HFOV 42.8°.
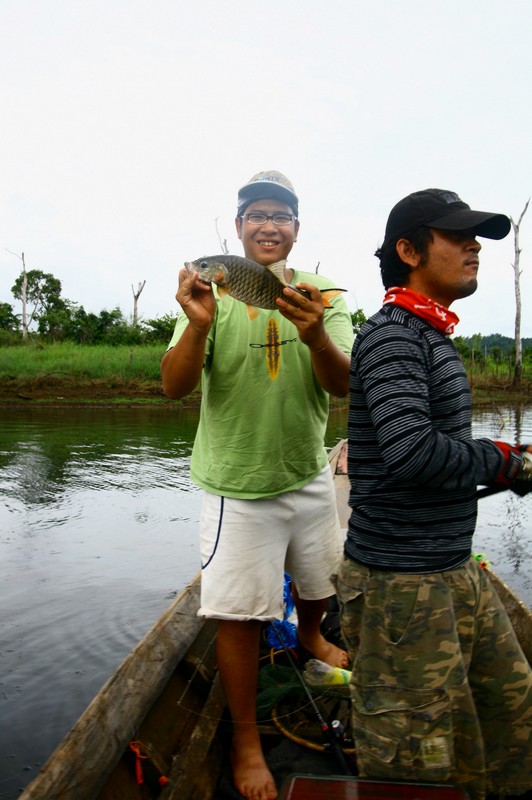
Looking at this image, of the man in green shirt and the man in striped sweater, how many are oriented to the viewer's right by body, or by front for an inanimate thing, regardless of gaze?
1

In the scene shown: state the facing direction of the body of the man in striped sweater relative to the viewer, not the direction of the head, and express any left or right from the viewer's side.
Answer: facing to the right of the viewer

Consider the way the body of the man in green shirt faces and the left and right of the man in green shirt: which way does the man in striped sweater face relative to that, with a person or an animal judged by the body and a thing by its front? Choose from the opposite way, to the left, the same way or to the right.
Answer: to the left

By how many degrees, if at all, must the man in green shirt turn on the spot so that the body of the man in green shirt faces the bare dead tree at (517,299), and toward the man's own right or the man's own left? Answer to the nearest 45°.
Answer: approximately 180°

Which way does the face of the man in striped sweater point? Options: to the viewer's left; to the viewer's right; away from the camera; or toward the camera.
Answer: to the viewer's right

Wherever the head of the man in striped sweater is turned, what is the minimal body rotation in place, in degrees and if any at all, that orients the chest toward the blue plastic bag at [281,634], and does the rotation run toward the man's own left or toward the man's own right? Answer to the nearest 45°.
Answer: approximately 135° to the man's own left

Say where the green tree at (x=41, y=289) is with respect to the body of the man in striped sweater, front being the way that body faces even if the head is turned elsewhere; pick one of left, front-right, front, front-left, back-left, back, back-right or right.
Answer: back-left

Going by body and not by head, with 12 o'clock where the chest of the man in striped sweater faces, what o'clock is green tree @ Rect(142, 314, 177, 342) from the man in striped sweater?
The green tree is roughly at 8 o'clock from the man in striped sweater.

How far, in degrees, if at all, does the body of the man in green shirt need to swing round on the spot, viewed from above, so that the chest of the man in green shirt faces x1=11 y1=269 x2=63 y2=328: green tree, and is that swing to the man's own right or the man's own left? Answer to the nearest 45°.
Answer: approximately 180°

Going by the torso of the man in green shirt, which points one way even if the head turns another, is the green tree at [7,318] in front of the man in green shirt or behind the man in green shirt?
behind
